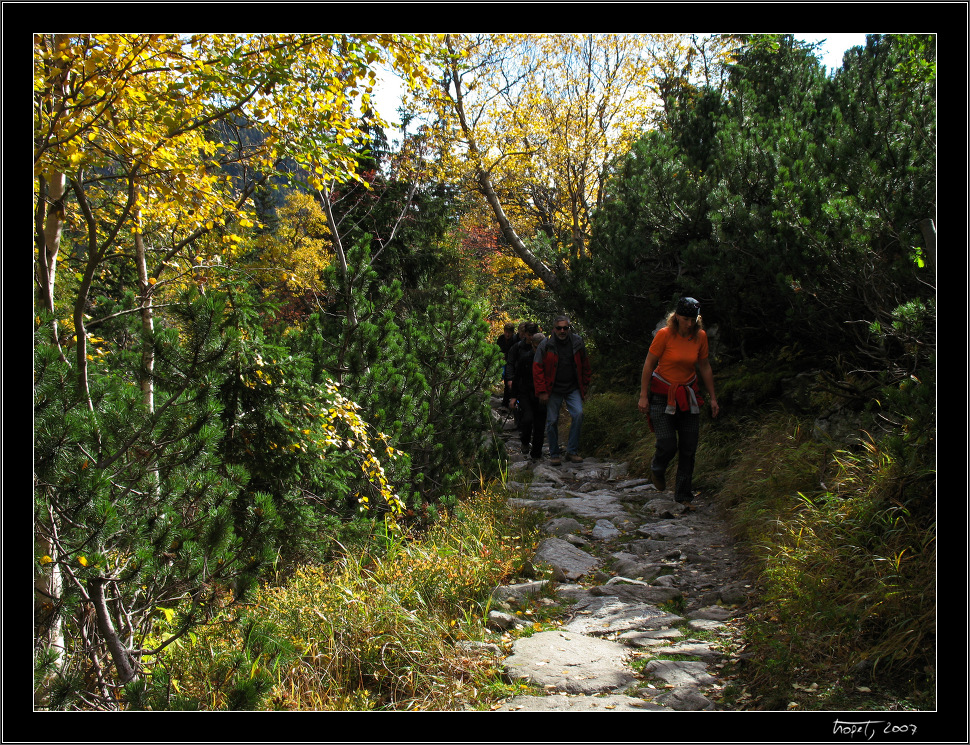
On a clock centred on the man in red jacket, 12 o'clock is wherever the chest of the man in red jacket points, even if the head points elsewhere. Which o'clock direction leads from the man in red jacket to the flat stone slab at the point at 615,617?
The flat stone slab is roughly at 12 o'clock from the man in red jacket.

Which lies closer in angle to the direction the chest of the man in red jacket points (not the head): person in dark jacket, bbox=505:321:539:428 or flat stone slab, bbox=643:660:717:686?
the flat stone slab

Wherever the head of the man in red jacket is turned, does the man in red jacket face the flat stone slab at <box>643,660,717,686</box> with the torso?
yes

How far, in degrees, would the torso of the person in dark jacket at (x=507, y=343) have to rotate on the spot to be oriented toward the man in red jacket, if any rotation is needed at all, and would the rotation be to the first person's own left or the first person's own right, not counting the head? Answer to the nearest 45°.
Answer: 0° — they already face them

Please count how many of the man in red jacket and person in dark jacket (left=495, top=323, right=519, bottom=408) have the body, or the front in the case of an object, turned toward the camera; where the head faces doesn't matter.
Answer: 2

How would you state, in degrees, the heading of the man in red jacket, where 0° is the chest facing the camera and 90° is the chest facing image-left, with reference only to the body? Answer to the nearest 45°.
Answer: approximately 0°

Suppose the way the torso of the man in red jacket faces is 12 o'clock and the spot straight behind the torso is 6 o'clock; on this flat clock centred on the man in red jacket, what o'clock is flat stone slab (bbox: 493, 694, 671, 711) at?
The flat stone slab is roughly at 12 o'clock from the man in red jacket.

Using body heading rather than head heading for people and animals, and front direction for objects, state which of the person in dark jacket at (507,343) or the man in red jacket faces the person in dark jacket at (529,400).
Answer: the person in dark jacket at (507,343)

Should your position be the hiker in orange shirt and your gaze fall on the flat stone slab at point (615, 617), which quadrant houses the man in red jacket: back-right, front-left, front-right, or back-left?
back-right

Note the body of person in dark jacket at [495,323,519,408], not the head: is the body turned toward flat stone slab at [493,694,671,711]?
yes
